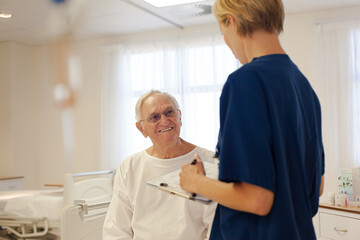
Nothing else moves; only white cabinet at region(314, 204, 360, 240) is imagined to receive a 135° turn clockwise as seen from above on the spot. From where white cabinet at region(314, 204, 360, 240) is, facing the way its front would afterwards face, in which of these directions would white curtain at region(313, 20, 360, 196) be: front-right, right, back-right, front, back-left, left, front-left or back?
front

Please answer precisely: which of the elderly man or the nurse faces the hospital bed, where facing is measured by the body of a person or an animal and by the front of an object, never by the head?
the nurse

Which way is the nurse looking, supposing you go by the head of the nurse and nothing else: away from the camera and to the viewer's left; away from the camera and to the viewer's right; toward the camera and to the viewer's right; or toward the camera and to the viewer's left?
away from the camera and to the viewer's left

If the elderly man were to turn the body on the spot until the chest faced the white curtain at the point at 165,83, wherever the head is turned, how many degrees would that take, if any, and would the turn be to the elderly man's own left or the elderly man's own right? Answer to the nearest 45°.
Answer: approximately 180°

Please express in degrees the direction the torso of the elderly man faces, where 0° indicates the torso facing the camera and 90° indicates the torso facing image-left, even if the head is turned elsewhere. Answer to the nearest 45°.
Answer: approximately 0°

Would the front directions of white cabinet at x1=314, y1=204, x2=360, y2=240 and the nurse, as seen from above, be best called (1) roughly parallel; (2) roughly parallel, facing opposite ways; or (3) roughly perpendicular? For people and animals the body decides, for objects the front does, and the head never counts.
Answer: roughly perpendicular

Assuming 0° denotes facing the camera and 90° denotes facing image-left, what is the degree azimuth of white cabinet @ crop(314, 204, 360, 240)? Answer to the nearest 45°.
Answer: approximately 45°

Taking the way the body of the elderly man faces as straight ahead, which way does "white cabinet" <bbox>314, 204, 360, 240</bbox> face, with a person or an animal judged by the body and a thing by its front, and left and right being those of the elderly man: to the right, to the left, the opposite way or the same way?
to the right

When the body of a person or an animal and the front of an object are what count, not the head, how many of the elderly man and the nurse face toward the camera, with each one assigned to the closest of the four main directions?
1

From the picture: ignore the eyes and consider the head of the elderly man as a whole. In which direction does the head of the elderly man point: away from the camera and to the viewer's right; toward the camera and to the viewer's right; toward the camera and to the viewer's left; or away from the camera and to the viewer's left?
toward the camera and to the viewer's right

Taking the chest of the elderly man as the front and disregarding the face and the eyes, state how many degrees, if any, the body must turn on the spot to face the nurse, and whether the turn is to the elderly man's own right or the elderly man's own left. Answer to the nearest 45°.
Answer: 0° — they already face them
